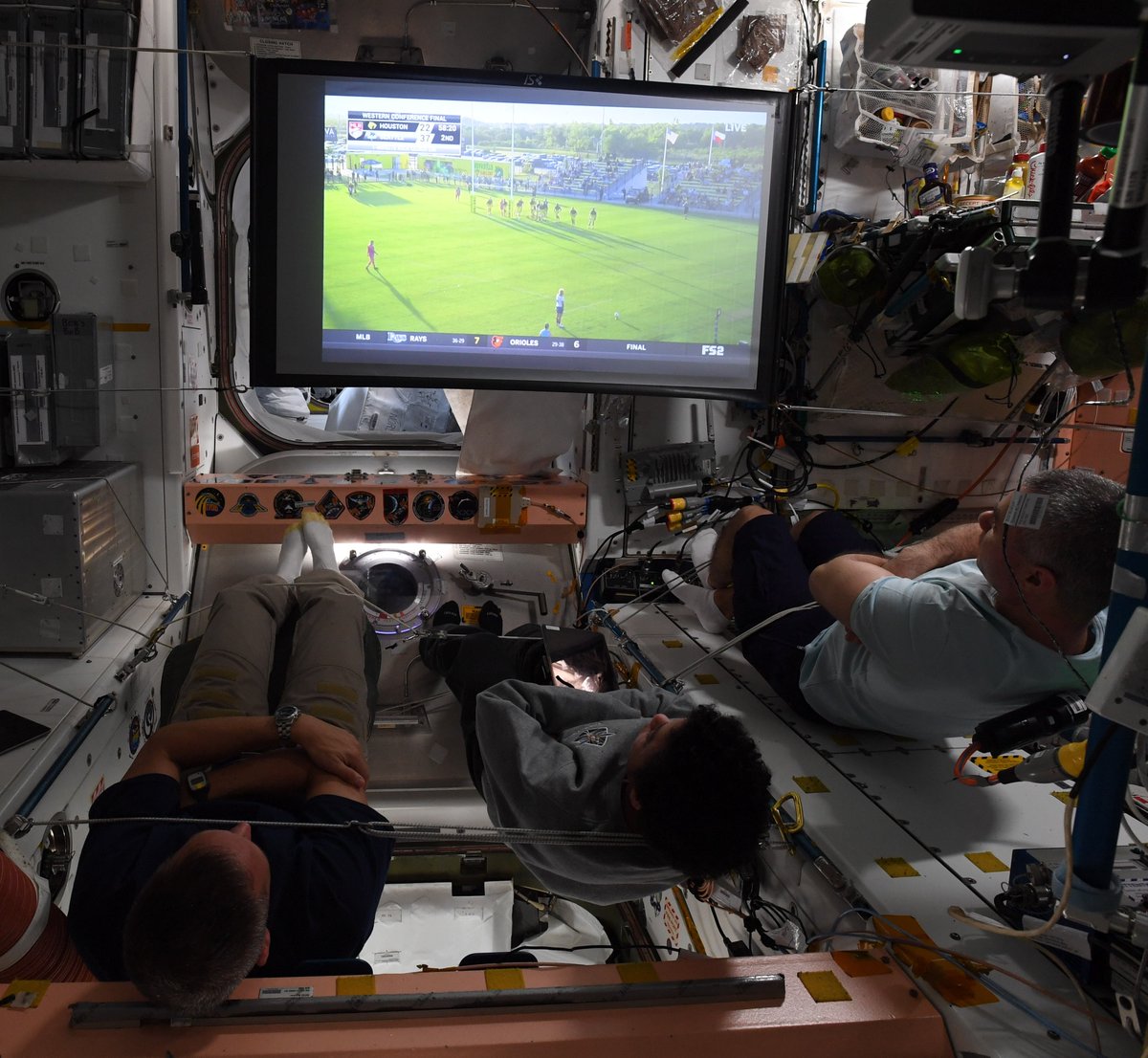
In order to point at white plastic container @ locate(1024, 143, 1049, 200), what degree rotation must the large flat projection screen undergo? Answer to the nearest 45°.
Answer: approximately 90° to its left

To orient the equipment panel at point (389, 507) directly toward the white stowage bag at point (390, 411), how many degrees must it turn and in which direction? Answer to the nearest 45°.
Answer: approximately 180°

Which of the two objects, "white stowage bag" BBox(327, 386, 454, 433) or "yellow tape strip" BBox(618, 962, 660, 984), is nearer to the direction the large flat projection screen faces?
the yellow tape strip

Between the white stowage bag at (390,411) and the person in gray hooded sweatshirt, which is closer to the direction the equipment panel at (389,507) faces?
the person in gray hooded sweatshirt

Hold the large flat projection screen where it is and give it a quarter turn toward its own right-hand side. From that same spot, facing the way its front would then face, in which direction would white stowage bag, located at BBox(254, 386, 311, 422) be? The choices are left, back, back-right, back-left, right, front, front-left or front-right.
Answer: front-right

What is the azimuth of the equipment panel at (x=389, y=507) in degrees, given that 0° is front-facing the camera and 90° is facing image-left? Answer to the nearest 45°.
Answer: approximately 0°

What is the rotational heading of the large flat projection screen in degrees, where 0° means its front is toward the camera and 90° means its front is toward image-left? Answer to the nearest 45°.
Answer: approximately 0°

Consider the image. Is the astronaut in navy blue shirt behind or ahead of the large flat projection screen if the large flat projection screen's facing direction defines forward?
ahead

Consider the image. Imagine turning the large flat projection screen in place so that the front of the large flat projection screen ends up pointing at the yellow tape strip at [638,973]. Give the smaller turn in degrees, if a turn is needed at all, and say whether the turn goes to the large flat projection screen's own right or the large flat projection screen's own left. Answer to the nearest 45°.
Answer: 0° — it already faces it

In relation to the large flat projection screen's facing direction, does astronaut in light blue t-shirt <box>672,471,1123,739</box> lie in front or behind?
in front

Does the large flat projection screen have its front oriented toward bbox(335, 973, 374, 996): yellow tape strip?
yes
